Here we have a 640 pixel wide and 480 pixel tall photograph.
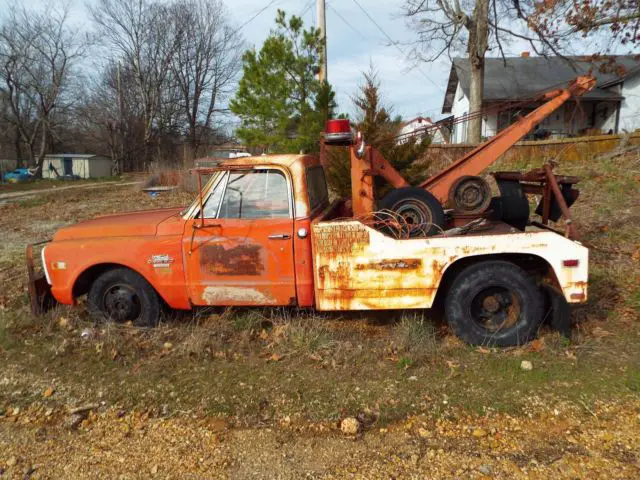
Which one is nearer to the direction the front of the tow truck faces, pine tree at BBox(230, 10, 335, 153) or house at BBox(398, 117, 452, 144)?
the pine tree

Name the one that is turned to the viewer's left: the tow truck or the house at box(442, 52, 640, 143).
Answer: the tow truck

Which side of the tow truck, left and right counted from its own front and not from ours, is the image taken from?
left

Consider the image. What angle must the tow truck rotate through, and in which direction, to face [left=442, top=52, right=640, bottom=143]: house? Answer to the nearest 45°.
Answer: approximately 135° to its right

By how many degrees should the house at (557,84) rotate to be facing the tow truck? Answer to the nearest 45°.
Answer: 0° — it already faces it

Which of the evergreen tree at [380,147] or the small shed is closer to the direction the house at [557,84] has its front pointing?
the evergreen tree

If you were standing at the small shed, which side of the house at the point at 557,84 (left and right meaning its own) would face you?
right

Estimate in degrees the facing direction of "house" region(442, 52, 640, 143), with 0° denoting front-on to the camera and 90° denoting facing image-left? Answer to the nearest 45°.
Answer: approximately 0°

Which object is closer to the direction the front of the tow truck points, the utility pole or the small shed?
the small shed

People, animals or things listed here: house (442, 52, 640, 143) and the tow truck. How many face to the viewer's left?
1

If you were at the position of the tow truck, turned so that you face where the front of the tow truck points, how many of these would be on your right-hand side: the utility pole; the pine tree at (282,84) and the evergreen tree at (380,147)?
3

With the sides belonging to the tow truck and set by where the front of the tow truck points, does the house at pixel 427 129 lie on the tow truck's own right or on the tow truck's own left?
on the tow truck's own right

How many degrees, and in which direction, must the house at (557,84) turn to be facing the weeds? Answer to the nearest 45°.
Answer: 0° — it already faces it
